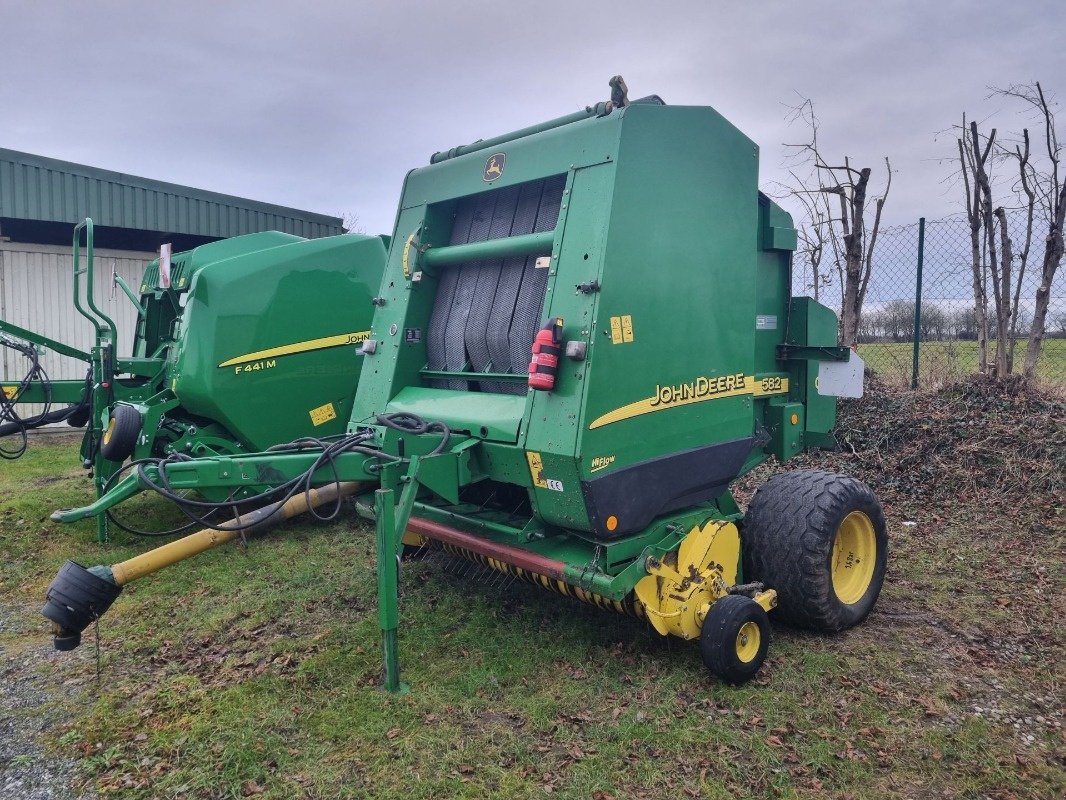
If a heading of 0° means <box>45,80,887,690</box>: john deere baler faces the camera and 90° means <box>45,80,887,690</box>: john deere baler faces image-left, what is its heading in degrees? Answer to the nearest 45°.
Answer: approximately 45°

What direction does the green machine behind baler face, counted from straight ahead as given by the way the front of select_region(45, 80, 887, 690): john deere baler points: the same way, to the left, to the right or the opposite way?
the same way

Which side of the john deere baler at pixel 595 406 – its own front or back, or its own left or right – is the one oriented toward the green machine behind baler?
right

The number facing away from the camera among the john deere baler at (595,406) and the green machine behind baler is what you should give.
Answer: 0

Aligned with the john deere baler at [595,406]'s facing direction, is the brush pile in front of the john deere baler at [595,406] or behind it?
behind

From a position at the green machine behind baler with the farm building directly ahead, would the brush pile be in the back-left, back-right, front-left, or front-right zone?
back-right

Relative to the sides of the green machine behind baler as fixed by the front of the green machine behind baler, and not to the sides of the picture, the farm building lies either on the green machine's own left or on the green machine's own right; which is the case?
on the green machine's own right

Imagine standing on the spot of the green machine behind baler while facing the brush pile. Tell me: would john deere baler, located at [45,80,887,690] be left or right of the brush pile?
right

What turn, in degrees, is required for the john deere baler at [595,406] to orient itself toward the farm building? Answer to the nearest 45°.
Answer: approximately 90° to its right

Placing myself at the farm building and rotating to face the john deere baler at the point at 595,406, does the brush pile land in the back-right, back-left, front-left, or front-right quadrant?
front-left

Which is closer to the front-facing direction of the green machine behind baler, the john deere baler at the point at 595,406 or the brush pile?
the john deere baler

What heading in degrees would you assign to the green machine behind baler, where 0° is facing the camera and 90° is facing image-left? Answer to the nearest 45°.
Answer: approximately 45°
